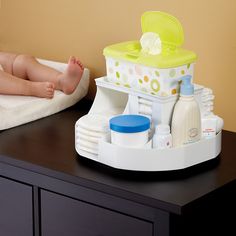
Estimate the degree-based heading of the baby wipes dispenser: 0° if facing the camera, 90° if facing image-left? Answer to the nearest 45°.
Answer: approximately 45°
